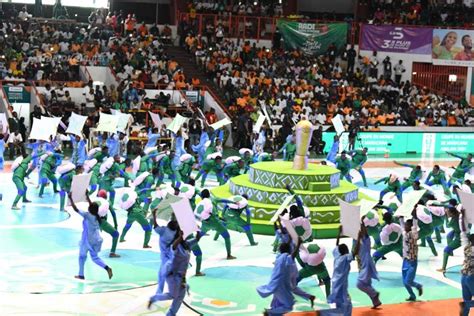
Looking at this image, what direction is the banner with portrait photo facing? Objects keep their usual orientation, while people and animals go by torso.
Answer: toward the camera

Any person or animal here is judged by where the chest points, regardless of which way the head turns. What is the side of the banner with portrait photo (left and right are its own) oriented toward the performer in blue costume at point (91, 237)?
front

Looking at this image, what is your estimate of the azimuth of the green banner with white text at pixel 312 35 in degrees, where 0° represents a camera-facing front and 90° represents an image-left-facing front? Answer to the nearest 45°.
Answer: approximately 0°

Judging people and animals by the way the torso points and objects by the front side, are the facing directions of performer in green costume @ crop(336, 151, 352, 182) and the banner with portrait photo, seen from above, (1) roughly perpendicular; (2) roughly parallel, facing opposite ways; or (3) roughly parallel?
roughly parallel

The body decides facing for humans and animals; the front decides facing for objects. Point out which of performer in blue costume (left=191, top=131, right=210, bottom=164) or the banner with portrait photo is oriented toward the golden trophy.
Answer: the banner with portrait photo

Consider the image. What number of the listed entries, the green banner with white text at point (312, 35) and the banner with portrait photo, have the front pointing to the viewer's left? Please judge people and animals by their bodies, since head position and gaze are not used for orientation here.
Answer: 0

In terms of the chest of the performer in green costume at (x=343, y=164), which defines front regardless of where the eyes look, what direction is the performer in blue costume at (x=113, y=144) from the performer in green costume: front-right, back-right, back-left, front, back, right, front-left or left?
right

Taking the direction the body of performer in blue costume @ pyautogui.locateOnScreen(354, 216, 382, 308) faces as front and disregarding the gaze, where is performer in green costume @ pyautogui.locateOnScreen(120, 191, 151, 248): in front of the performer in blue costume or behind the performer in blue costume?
in front

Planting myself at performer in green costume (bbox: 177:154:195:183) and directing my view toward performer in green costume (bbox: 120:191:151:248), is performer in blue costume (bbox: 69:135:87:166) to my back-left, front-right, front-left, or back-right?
back-right

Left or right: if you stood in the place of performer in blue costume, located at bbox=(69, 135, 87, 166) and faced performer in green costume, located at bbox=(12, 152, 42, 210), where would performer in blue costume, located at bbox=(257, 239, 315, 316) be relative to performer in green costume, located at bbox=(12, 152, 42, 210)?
left

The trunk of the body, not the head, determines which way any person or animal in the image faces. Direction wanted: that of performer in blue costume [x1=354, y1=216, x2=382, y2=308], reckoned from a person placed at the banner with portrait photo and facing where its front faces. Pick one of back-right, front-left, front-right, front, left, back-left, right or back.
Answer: front

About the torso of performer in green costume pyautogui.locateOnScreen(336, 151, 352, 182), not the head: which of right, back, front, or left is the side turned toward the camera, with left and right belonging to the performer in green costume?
front

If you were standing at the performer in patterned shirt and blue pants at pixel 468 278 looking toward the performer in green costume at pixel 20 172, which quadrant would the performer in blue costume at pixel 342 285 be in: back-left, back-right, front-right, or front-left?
front-left
